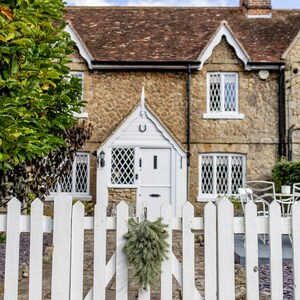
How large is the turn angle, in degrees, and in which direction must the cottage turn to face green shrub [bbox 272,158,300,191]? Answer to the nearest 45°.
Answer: approximately 45° to its left

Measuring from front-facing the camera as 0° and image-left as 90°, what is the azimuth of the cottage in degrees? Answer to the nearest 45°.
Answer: approximately 0°

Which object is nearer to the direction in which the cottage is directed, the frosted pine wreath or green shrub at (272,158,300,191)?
the frosted pine wreath

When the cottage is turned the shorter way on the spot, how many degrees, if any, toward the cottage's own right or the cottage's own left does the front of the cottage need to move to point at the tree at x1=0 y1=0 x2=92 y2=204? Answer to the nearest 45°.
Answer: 0° — it already faces it

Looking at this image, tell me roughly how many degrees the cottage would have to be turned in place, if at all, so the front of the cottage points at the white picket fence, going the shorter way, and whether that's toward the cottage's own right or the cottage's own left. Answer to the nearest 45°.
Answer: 0° — it already faces it

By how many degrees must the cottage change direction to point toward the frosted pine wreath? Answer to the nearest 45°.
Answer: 0° — it already faces it
